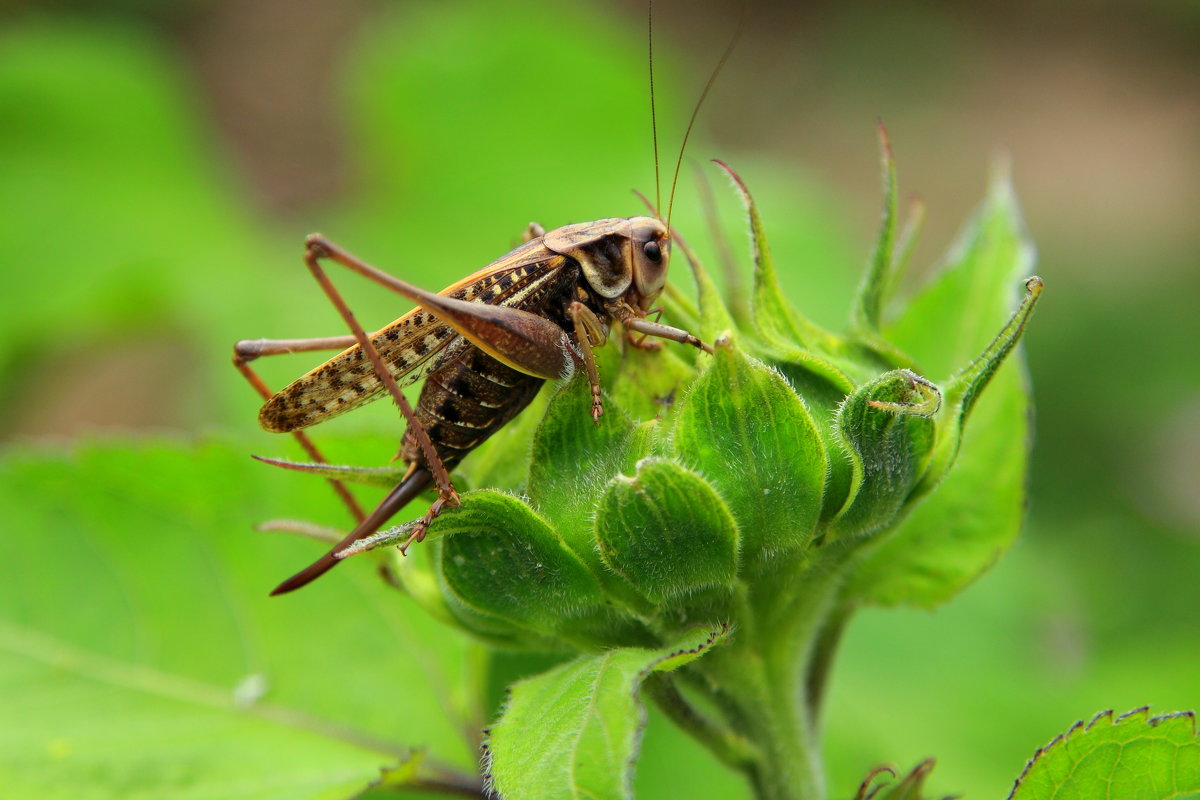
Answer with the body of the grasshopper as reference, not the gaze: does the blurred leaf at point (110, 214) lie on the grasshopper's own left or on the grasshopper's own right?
on the grasshopper's own left

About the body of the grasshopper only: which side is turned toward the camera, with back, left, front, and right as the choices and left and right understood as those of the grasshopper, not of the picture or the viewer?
right
